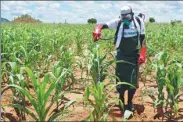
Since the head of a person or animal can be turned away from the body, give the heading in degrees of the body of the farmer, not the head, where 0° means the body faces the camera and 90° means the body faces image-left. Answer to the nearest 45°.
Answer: approximately 0°
